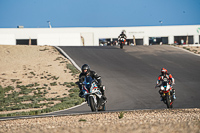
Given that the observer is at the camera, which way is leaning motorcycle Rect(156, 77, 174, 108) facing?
facing the viewer

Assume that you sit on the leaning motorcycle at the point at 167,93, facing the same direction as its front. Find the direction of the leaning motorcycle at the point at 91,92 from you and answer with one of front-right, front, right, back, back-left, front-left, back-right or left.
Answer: front-right
